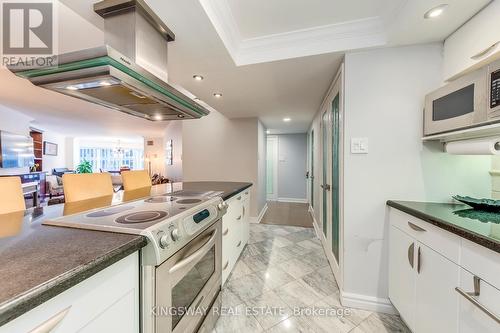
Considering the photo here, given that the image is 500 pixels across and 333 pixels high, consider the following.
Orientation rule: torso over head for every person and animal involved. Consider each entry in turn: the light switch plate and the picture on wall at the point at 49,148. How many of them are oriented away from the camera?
0

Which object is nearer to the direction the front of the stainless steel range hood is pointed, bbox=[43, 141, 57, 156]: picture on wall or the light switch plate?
the light switch plate

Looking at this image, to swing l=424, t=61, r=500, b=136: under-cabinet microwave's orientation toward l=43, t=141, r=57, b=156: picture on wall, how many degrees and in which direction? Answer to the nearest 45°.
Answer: approximately 45° to its right

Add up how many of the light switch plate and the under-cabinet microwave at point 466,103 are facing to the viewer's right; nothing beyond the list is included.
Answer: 0

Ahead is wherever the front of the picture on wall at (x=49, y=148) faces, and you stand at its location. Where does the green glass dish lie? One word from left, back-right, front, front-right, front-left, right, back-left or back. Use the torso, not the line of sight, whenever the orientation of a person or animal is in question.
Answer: front-right

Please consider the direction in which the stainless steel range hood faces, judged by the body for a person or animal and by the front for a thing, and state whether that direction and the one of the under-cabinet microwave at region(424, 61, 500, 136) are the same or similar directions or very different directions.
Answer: very different directions

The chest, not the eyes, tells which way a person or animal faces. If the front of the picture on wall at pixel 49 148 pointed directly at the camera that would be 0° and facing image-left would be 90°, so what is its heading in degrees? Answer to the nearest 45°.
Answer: approximately 315°

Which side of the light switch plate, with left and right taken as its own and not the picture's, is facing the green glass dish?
left
